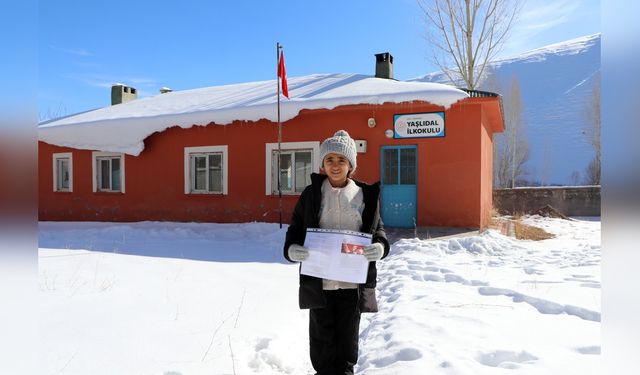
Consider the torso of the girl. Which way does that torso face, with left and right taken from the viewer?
facing the viewer

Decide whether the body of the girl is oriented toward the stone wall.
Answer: no

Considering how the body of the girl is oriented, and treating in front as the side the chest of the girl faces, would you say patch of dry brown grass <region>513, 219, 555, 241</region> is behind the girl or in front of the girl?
behind

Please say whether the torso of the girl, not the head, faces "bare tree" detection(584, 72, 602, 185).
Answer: no

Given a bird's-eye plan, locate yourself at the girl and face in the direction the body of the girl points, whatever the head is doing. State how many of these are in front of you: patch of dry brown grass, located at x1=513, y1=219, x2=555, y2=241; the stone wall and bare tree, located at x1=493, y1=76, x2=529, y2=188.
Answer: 0

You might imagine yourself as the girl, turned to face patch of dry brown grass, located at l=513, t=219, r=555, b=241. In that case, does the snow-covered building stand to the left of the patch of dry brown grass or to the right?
left

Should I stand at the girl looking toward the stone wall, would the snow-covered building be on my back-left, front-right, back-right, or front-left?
front-left

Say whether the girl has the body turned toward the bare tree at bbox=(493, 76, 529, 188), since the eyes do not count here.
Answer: no

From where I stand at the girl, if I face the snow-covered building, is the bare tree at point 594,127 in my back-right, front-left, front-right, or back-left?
front-right

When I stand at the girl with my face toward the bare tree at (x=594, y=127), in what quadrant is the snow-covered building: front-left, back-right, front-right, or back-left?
front-left

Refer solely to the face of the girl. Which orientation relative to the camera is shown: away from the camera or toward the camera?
toward the camera

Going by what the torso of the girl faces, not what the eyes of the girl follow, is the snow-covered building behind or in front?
behind

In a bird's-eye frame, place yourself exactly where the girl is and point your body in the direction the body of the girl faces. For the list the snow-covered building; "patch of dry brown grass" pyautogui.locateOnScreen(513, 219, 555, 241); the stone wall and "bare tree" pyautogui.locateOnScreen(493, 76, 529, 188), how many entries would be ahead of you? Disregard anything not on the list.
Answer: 0

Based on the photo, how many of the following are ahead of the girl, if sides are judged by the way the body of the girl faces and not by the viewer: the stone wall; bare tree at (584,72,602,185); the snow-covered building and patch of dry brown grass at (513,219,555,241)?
0
